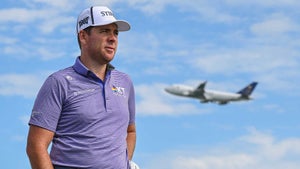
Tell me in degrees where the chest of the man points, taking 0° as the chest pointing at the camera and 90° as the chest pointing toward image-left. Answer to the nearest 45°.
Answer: approximately 315°
